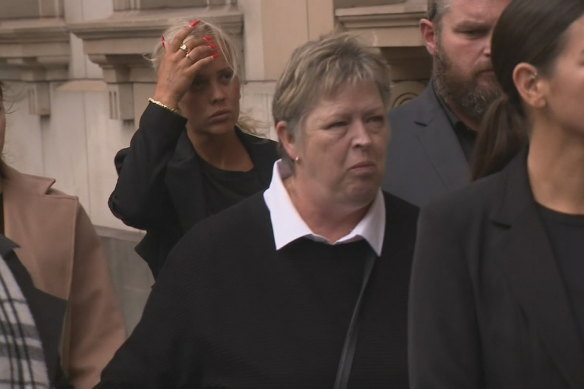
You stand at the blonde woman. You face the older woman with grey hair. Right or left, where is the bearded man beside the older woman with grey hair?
left

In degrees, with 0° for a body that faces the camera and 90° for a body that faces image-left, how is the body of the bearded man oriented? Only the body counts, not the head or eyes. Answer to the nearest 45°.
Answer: approximately 315°

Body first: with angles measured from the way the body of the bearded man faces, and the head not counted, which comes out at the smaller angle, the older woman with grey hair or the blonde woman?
the older woman with grey hair

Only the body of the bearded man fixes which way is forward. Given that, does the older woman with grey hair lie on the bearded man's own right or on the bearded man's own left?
on the bearded man's own right
